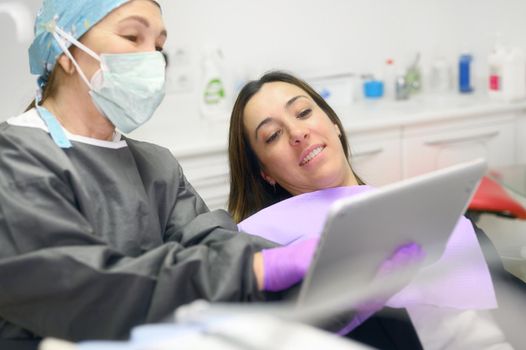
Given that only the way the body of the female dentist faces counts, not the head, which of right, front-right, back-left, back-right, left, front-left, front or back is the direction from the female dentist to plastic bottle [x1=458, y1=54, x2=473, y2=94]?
left

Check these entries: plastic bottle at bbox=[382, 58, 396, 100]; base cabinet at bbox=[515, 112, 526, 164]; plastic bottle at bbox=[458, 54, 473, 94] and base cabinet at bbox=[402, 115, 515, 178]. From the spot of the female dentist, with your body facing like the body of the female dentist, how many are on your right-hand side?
0

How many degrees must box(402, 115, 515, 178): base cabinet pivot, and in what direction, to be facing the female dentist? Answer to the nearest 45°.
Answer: approximately 45° to its right

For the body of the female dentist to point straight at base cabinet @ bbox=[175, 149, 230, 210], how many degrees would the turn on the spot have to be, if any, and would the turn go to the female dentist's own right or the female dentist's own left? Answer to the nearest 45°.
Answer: approximately 135° to the female dentist's own left

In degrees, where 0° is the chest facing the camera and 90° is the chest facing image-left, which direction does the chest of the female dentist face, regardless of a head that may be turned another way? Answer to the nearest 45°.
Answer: approximately 315°

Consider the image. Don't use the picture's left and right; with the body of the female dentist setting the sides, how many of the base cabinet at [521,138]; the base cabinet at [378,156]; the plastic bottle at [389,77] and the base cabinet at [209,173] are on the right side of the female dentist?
0

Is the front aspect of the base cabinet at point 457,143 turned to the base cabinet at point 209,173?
no

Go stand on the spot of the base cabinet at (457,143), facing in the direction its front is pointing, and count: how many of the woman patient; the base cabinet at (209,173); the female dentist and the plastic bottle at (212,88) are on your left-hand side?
0

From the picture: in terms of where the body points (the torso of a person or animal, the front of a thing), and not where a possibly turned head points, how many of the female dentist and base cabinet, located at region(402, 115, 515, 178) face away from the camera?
0

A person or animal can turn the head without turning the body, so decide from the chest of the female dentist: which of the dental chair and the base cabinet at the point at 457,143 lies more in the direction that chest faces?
the dental chair

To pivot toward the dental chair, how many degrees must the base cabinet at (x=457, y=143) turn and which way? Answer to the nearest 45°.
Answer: approximately 45° to its right

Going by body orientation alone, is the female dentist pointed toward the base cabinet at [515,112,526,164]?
no

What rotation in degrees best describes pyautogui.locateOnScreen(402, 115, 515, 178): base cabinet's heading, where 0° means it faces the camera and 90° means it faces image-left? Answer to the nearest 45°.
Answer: approximately 315°

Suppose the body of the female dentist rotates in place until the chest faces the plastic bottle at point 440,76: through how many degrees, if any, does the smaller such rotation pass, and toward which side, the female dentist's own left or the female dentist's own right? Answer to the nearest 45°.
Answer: approximately 90° to the female dentist's own left

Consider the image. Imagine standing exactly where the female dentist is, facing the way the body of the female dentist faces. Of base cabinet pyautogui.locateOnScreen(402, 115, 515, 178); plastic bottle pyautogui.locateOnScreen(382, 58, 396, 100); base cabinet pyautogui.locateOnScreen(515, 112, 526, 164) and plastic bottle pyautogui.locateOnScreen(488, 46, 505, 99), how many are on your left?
4
